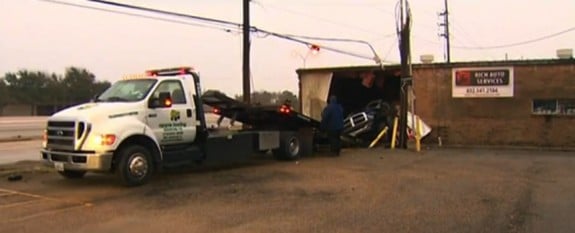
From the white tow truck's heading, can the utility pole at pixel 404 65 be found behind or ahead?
behind

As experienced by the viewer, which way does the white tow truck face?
facing the viewer and to the left of the viewer

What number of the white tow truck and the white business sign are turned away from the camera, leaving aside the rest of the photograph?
0

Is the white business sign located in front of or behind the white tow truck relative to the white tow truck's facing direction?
behind

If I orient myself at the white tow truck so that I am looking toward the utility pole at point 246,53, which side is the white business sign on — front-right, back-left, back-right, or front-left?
front-right

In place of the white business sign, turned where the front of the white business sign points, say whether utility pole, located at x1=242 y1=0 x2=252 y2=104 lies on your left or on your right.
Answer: on your right

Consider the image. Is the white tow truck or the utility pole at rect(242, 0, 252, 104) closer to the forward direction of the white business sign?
the white tow truck

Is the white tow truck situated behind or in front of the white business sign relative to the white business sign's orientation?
in front

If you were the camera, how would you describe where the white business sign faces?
facing the viewer
